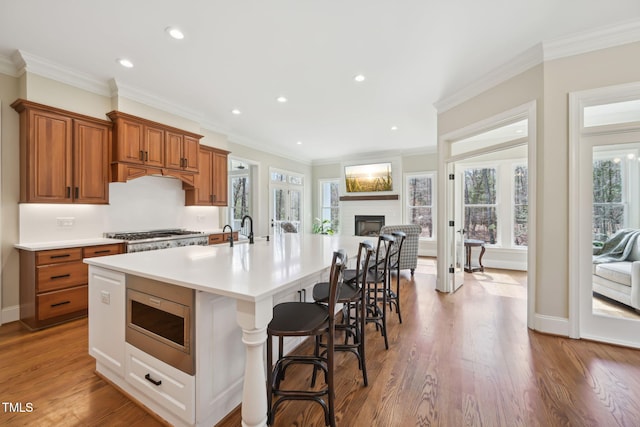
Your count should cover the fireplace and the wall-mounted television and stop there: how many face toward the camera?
2

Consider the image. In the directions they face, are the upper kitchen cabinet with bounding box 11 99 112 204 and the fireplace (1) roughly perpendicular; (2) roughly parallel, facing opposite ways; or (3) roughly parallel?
roughly perpendicular

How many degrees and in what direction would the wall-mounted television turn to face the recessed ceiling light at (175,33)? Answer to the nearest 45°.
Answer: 0° — it already faces it

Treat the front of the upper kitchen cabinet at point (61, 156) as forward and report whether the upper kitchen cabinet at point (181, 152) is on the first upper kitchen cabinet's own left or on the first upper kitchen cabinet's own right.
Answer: on the first upper kitchen cabinet's own left

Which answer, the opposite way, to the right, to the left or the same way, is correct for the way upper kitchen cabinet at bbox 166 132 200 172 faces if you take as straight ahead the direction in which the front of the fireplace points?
to the left

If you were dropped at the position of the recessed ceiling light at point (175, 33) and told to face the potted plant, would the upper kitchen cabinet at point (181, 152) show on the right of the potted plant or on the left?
left

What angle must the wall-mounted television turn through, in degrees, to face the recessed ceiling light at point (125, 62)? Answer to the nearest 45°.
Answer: approximately 45° to its right

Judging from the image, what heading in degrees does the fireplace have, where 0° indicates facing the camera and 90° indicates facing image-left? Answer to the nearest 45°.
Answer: approximately 0°

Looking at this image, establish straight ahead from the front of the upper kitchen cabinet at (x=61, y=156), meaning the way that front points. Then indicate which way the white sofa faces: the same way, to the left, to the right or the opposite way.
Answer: the opposite way

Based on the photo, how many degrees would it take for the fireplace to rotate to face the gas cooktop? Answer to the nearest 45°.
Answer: approximately 45° to its right
